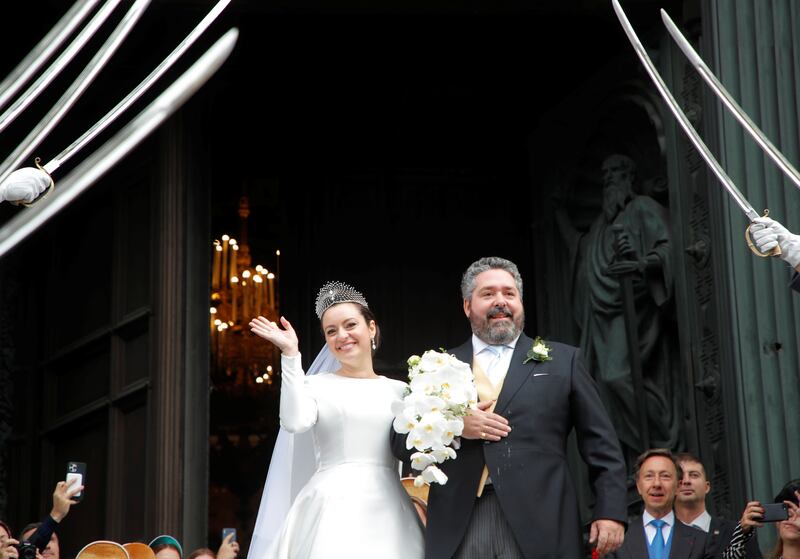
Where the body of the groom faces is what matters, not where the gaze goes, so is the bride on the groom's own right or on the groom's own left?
on the groom's own right

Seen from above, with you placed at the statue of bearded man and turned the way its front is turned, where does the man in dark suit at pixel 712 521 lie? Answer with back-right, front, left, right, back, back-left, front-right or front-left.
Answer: front-left

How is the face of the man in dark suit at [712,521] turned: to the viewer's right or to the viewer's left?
to the viewer's left

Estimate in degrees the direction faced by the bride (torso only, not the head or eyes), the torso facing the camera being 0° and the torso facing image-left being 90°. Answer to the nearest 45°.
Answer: approximately 0°

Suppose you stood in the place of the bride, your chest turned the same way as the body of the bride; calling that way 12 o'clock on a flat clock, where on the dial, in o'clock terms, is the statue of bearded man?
The statue of bearded man is roughly at 7 o'clock from the bride.

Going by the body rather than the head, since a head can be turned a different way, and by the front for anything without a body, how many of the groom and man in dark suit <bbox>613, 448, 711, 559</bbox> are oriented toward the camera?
2
